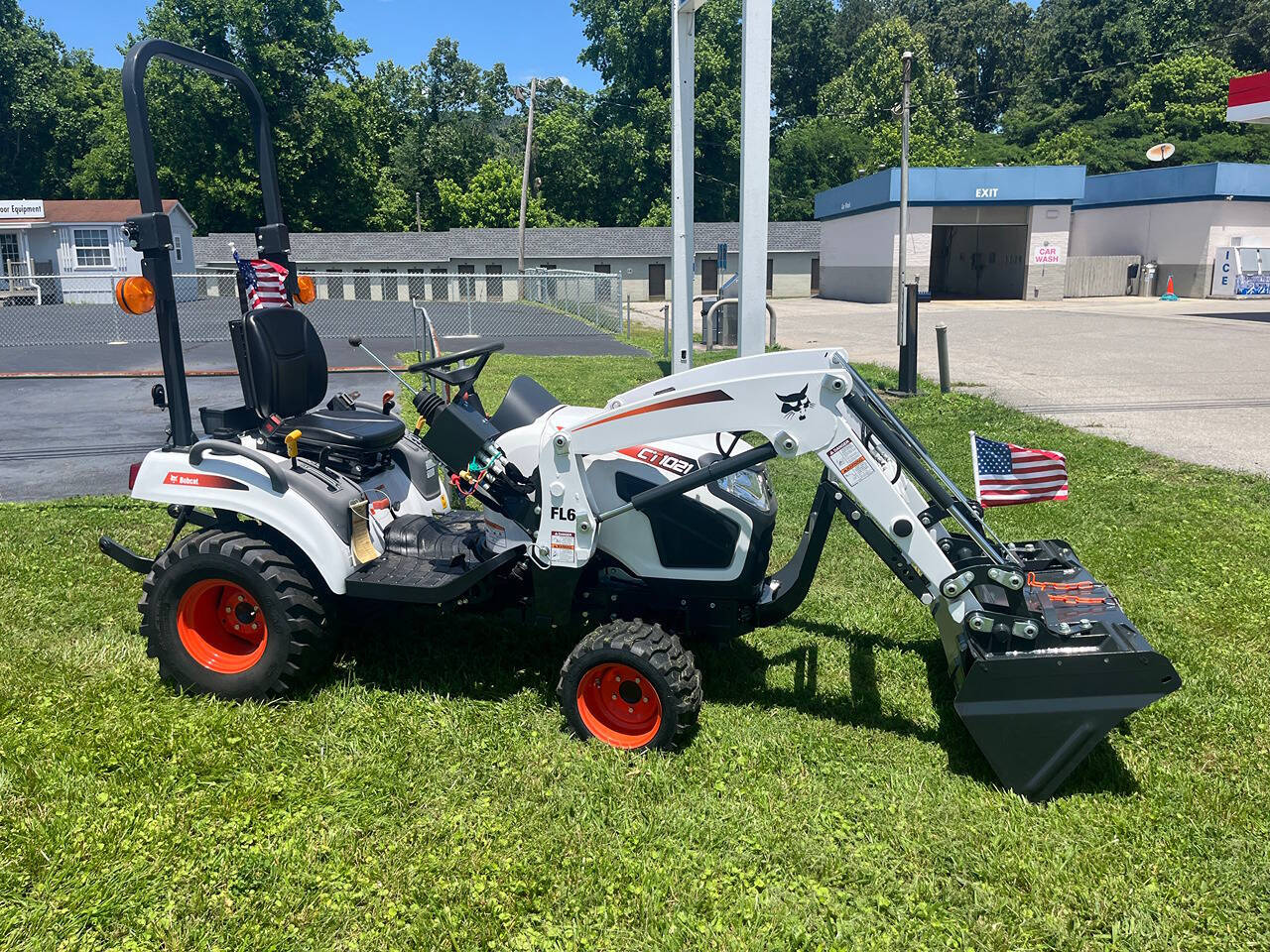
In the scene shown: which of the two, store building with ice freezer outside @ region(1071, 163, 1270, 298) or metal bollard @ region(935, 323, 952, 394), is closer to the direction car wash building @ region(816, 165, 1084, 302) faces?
the metal bollard

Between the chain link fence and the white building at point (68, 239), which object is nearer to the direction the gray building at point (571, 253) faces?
the chain link fence

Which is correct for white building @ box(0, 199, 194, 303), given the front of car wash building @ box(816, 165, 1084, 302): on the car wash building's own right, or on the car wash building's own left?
on the car wash building's own right

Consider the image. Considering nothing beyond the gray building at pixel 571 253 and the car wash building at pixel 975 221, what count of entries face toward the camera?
2

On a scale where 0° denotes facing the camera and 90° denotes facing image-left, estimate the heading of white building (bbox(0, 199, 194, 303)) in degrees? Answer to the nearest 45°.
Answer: approximately 0°

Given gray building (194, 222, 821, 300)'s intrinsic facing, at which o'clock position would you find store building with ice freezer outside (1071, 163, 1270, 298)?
The store building with ice freezer outside is roughly at 10 o'clock from the gray building.

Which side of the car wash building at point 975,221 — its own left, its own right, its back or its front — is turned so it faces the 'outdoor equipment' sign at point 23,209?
right
